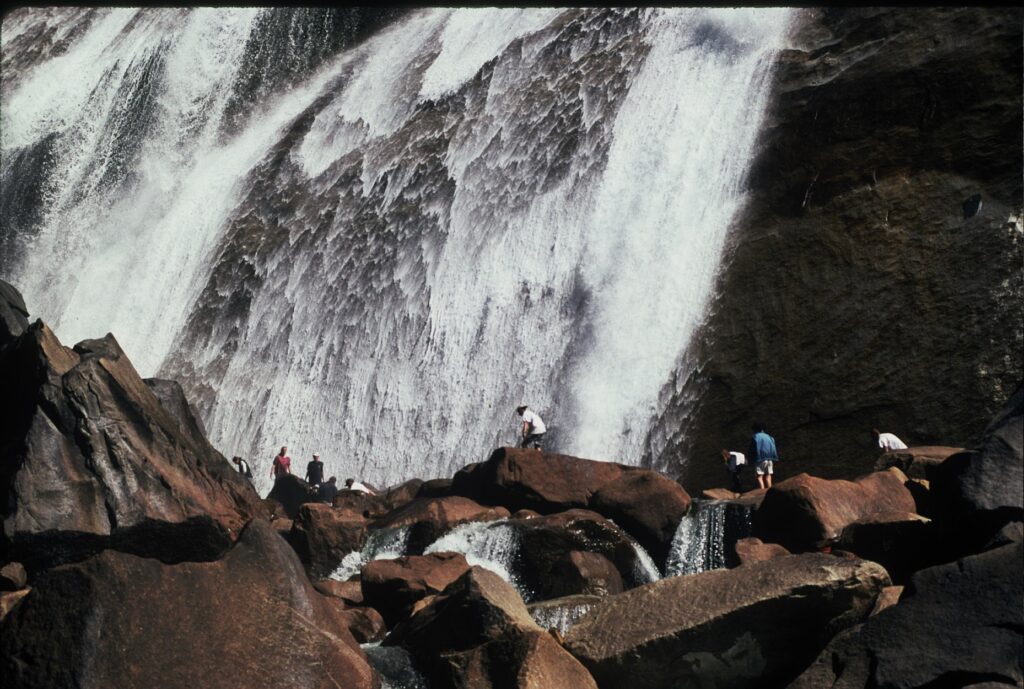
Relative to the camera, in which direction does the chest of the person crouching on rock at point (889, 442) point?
to the viewer's left

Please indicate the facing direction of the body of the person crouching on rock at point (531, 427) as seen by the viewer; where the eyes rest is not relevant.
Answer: to the viewer's left

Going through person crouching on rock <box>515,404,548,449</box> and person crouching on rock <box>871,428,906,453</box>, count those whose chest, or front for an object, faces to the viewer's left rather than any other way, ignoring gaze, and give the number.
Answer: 2

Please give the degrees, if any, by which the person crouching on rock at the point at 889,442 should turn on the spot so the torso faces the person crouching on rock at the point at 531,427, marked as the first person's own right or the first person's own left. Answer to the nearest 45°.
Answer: approximately 45° to the first person's own right

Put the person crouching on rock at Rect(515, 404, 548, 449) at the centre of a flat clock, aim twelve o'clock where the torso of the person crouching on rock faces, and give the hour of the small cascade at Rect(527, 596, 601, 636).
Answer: The small cascade is roughly at 9 o'clock from the person crouching on rock.
